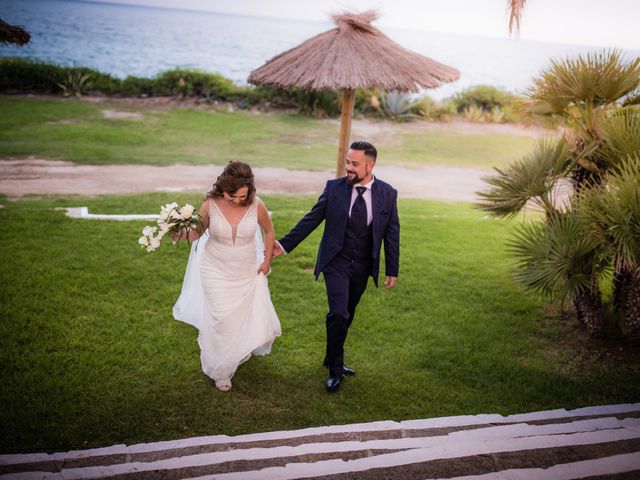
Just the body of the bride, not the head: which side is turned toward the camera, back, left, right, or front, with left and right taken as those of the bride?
front

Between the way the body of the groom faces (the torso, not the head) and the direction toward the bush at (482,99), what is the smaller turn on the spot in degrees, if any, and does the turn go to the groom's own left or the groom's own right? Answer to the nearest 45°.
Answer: approximately 180°

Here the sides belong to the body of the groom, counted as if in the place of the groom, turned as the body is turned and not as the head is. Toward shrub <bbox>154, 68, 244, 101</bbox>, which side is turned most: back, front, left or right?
back

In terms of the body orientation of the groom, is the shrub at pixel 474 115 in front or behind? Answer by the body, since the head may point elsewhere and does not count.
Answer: behind

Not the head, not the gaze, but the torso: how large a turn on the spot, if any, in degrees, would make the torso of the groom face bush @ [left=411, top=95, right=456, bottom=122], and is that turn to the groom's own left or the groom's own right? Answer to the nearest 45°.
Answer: approximately 180°

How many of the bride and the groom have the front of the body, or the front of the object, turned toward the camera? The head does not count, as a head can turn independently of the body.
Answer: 2

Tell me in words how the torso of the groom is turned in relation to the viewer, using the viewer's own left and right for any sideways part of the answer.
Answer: facing the viewer

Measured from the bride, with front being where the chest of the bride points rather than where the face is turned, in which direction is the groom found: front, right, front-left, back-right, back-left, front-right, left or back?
left

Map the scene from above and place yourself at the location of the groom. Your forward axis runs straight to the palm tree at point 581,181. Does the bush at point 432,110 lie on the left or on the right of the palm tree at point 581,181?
left

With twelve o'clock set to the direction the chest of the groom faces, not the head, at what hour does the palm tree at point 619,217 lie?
The palm tree is roughly at 9 o'clock from the groom.

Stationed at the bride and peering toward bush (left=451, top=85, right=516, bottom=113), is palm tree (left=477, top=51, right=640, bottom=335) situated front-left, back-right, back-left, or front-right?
front-right

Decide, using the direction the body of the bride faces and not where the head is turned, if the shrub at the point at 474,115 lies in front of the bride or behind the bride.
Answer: behind

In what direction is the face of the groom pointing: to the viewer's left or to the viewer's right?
to the viewer's left

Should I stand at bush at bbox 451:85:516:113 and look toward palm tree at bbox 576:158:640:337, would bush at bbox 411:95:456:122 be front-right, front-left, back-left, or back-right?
front-right

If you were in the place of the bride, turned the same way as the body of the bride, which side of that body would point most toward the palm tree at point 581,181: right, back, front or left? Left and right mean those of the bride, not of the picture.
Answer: left
